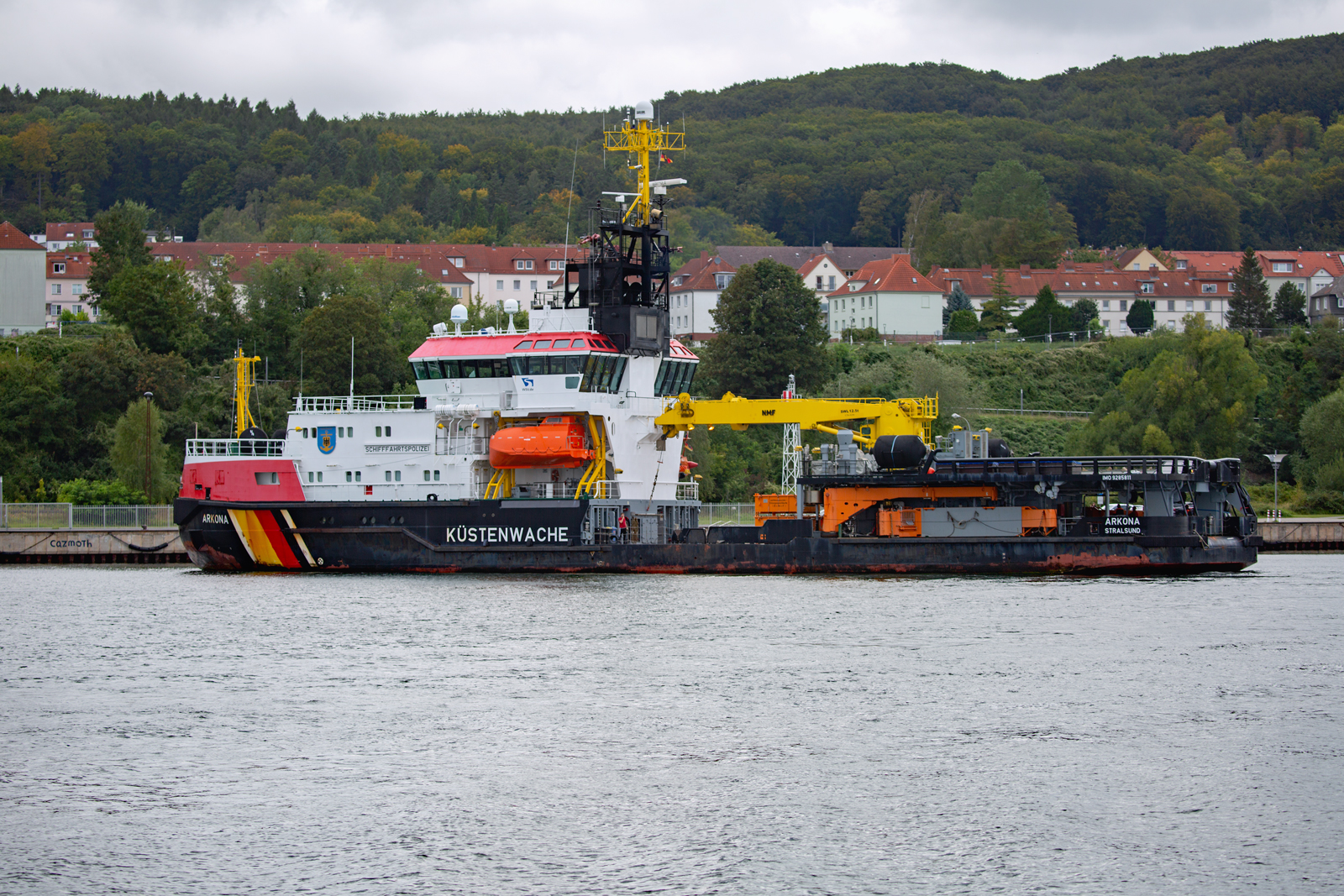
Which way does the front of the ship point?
to the viewer's left
